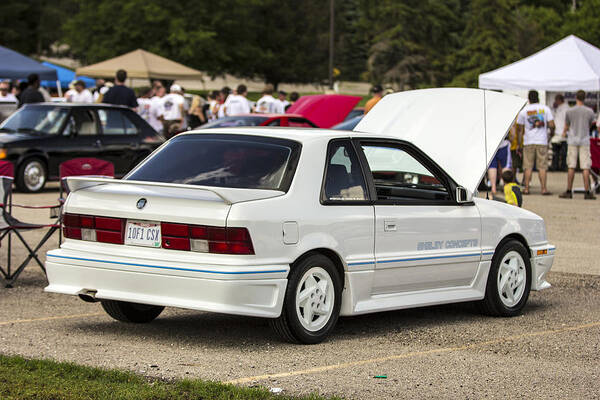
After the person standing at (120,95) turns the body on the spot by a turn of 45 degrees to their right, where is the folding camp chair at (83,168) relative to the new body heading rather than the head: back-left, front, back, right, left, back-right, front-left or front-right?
back-right

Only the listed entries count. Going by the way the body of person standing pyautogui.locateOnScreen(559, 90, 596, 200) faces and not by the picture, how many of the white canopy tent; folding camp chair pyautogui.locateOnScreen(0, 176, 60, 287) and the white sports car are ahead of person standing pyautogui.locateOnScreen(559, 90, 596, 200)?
1

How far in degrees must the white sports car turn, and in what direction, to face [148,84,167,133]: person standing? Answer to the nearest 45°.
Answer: approximately 45° to its left

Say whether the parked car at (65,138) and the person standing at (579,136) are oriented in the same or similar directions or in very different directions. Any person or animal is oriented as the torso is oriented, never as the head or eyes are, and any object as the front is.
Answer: very different directions

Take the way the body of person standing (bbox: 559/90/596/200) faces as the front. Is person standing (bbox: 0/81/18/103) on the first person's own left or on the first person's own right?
on the first person's own left

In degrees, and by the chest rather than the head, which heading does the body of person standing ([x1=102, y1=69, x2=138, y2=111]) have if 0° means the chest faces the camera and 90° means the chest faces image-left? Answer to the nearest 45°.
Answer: approximately 180°

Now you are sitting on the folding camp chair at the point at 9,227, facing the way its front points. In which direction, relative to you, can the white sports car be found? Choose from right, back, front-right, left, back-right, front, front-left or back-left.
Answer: front-right
